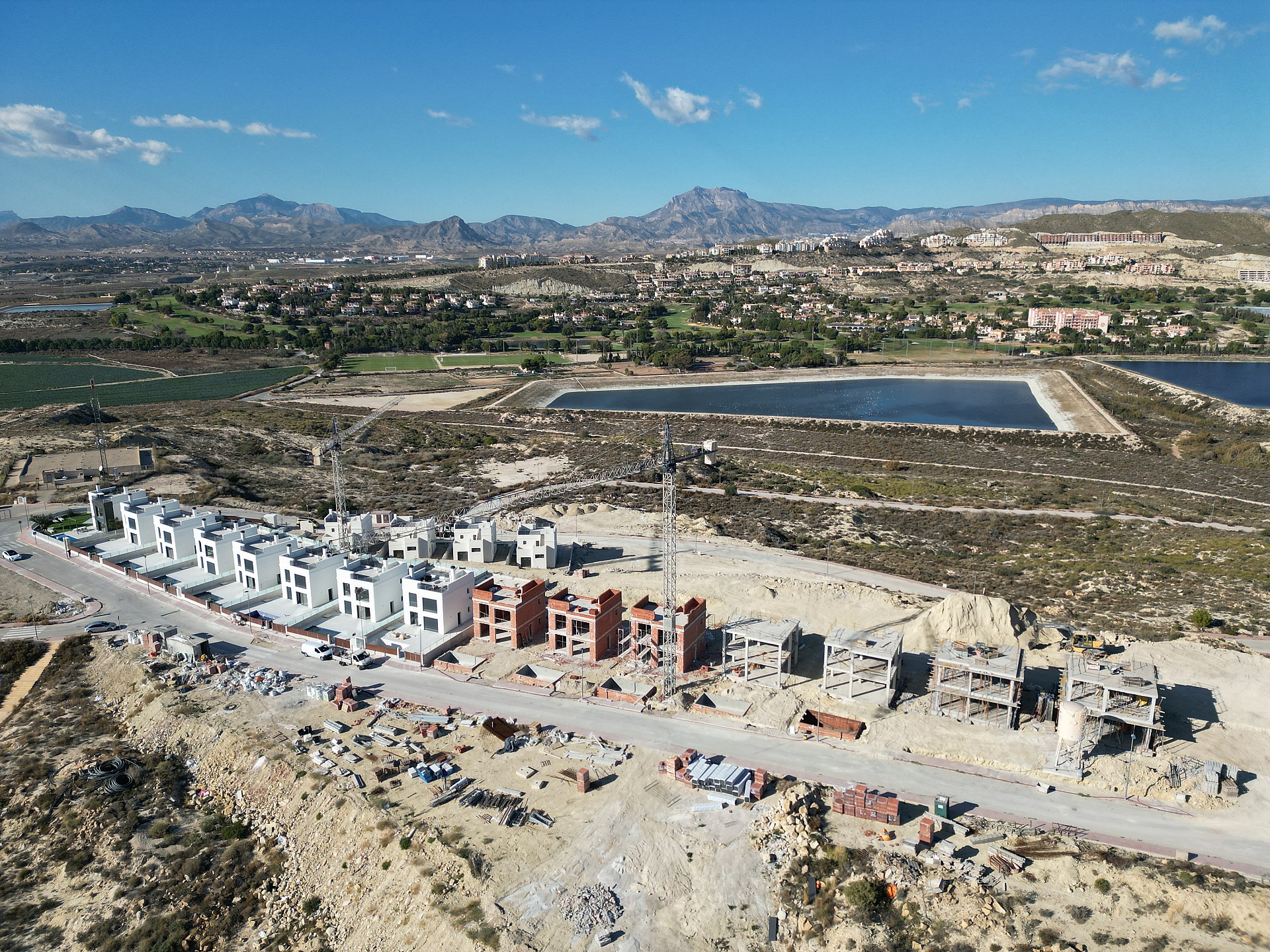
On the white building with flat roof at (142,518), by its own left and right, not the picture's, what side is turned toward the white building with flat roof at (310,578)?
left

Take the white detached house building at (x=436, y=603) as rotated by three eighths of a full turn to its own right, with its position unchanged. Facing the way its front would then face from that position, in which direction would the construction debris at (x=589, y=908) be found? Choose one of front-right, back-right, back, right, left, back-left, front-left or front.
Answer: back

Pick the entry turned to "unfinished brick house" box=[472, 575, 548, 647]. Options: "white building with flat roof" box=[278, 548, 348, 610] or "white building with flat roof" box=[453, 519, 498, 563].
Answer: "white building with flat roof" box=[453, 519, 498, 563]

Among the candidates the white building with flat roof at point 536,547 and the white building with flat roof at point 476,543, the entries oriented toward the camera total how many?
2

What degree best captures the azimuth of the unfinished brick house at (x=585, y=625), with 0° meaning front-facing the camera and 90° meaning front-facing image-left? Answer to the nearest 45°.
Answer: approximately 45°

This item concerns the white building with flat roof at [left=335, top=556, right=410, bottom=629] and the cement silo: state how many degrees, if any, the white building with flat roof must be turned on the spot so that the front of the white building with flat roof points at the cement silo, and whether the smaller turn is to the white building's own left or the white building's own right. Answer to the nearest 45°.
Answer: approximately 90° to the white building's own left

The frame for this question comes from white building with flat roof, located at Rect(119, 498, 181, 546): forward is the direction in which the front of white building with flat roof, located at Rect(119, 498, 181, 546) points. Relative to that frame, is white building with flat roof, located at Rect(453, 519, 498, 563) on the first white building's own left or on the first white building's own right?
on the first white building's own left

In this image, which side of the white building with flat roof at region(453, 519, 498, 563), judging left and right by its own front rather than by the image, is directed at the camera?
front

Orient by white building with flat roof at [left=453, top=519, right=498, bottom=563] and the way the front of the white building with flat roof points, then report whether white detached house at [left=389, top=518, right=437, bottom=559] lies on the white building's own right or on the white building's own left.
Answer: on the white building's own right

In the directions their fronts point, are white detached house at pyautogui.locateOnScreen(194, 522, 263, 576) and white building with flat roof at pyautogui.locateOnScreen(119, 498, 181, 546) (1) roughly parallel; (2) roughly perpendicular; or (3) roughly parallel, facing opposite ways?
roughly parallel

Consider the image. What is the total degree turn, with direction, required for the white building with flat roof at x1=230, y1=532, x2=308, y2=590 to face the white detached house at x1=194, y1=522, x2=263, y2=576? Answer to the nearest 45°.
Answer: approximately 90° to its right

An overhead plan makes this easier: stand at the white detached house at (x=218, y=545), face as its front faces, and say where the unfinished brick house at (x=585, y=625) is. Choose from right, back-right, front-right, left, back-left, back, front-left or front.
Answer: left

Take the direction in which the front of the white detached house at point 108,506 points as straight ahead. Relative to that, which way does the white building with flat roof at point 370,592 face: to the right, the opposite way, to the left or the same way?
the same way

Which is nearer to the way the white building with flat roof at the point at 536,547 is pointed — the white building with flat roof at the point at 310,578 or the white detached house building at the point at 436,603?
the white detached house building

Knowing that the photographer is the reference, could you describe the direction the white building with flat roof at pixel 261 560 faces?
facing the viewer and to the left of the viewer

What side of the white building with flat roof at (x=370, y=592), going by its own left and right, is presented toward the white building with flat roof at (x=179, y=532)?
right

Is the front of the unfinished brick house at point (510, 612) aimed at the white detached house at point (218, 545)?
no

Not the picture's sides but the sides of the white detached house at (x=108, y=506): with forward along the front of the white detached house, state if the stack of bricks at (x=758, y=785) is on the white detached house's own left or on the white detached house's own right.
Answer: on the white detached house's own left
